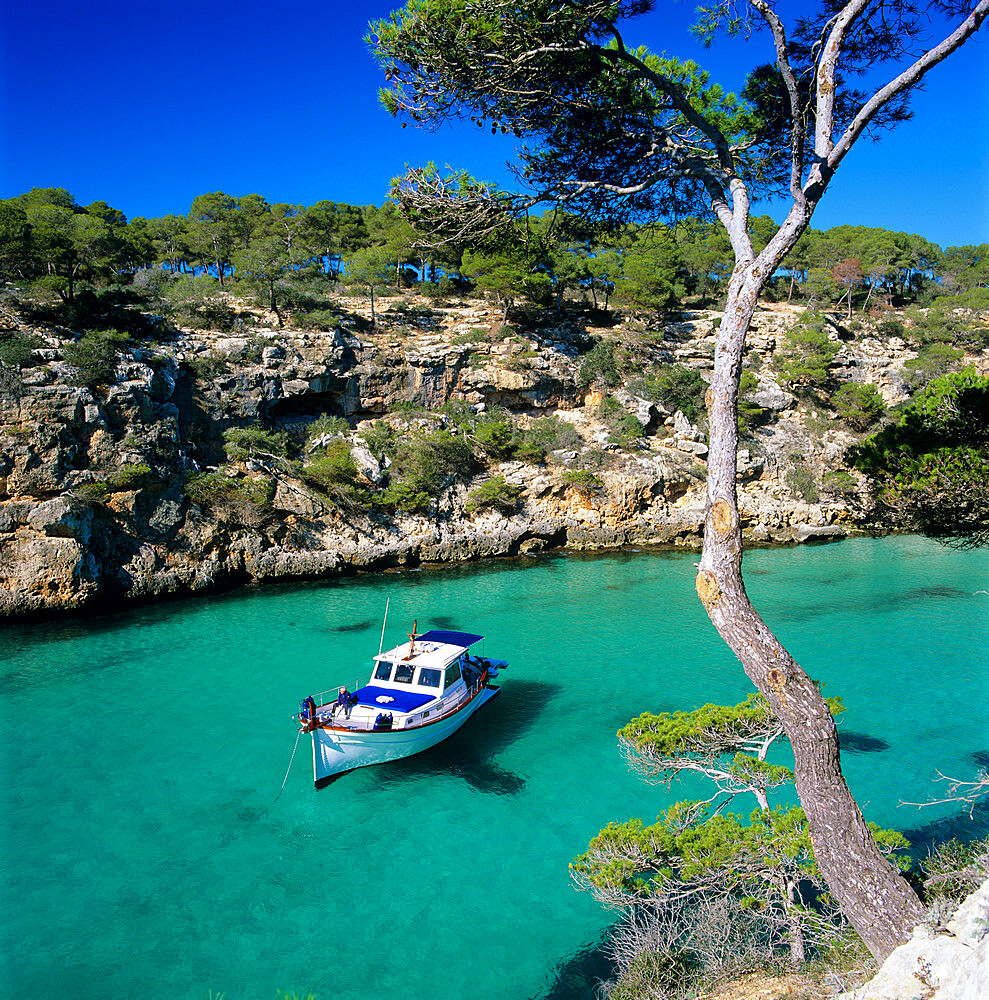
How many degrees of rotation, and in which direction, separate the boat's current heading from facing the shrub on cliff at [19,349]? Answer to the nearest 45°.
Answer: approximately 90° to its right

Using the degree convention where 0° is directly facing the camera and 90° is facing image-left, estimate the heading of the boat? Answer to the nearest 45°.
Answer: approximately 45°

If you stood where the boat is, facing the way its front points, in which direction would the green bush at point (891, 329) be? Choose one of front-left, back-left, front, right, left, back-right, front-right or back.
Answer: back

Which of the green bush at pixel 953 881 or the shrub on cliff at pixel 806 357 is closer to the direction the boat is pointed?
the green bush

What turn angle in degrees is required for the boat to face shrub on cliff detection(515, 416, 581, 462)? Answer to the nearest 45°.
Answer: approximately 135° to its right

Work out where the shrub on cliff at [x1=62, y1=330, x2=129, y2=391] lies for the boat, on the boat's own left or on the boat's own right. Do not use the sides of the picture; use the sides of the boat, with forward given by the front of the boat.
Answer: on the boat's own right

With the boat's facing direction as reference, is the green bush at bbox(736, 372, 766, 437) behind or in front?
behind

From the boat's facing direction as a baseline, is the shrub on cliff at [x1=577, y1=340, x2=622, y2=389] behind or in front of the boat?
behind

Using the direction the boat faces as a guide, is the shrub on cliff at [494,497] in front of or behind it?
behind

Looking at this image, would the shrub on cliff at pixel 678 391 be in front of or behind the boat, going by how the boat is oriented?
behind

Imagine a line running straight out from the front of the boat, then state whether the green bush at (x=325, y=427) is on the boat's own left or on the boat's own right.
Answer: on the boat's own right

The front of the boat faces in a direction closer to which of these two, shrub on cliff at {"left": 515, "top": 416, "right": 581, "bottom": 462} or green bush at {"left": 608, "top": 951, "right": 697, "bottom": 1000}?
the green bush

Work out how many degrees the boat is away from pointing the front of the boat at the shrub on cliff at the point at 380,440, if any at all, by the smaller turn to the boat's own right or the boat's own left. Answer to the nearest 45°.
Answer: approximately 135° to the boat's own right

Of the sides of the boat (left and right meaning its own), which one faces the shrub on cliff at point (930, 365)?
back
